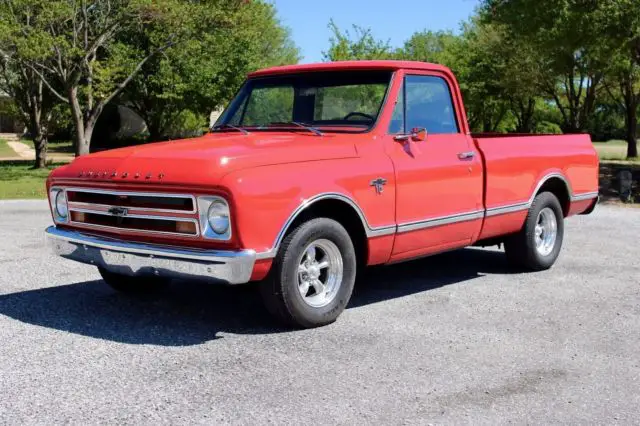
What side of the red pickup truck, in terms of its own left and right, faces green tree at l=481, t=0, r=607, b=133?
back

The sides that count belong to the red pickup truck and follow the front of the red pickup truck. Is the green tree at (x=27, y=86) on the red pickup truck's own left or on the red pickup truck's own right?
on the red pickup truck's own right

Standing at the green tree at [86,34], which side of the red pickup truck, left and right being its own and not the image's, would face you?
right

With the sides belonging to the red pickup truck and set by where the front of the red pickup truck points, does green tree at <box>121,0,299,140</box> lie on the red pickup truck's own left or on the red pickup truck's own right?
on the red pickup truck's own right

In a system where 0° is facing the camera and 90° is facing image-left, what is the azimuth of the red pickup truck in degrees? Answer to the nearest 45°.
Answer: approximately 45°
